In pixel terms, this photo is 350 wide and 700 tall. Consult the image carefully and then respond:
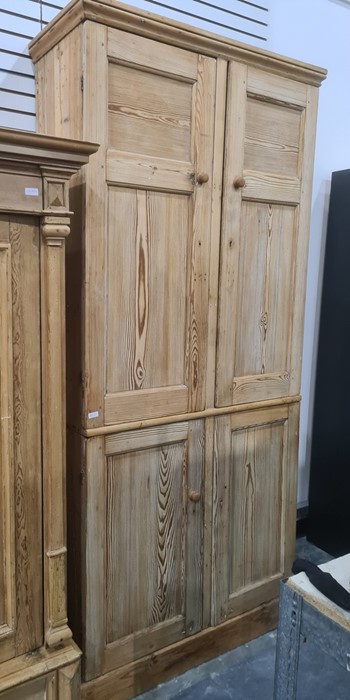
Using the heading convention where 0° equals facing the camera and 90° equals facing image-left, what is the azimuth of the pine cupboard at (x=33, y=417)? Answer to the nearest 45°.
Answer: approximately 315°
